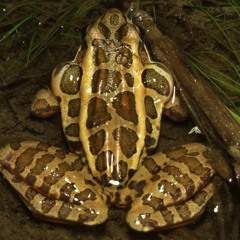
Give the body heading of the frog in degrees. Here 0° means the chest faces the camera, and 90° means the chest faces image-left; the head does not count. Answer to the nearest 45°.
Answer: approximately 180°
